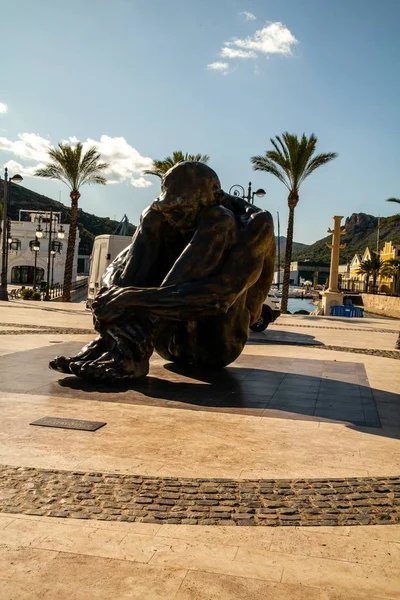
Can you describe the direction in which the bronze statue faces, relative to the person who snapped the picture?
facing the viewer and to the left of the viewer

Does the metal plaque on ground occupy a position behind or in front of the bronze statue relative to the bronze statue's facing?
in front
